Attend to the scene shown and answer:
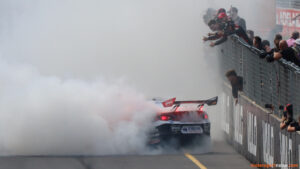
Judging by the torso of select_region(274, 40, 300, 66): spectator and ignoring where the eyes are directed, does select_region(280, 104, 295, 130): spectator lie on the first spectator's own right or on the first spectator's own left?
on the first spectator's own left

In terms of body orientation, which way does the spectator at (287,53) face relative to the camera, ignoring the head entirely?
to the viewer's left

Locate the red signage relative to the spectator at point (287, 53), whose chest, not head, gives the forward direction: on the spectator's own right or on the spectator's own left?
on the spectator's own right

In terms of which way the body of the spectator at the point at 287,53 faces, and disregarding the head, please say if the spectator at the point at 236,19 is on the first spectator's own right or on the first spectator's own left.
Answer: on the first spectator's own right

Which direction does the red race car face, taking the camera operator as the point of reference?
facing away from the viewer and to the left of the viewer

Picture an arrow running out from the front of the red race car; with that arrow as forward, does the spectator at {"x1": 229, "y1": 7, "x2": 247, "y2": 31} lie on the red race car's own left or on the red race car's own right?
on the red race car's own right

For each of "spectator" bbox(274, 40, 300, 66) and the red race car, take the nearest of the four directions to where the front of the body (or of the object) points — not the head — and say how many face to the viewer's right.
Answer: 0
